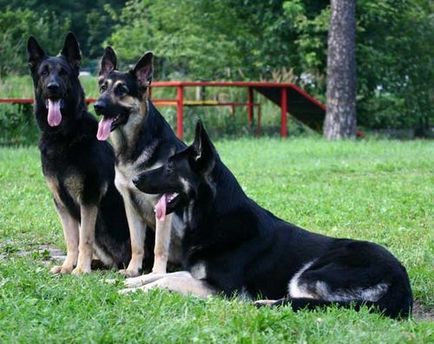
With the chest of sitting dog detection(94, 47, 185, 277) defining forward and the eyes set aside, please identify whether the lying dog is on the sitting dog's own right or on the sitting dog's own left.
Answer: on the sitting dog's own left

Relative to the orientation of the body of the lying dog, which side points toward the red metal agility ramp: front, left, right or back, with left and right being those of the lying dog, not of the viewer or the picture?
right

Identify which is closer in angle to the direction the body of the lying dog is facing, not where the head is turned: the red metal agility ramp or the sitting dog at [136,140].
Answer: the sitting dog

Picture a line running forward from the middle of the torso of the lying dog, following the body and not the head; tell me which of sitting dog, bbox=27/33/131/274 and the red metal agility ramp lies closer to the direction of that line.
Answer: the sitting dog

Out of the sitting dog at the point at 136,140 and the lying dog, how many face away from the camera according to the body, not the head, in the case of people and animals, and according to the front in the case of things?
0

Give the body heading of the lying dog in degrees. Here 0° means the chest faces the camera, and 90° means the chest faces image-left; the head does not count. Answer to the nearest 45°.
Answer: approximately 90°

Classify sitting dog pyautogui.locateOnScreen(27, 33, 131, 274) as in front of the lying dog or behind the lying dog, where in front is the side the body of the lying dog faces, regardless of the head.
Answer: in front

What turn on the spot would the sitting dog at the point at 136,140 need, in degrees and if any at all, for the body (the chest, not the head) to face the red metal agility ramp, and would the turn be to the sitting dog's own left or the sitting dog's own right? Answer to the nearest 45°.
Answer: approximately 135° to the sitting dog's own right

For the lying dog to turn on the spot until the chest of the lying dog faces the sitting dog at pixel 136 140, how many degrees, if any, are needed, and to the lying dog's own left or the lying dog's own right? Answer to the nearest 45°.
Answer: approximately 45° to the lying dog's own right

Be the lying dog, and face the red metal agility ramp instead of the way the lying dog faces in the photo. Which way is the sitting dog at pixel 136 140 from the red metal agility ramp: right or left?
left
